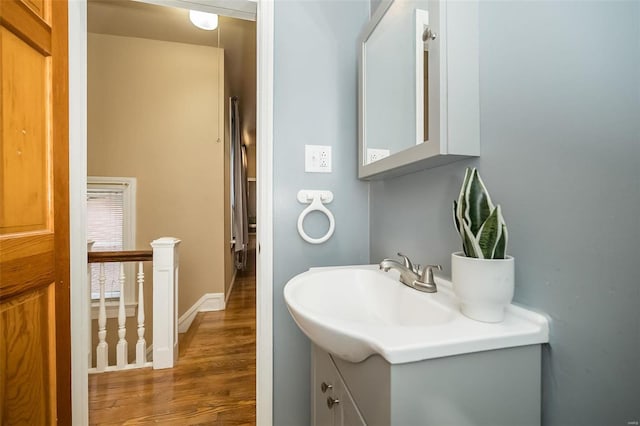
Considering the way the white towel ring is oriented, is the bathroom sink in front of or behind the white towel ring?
in front

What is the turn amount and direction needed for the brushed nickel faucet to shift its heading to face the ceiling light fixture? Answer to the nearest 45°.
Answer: approximately 90° to its right

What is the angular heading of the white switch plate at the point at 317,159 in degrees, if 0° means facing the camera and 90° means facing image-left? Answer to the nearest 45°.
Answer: approximately 0°

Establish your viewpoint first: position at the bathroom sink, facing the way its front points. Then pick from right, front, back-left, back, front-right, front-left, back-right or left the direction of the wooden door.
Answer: front-right

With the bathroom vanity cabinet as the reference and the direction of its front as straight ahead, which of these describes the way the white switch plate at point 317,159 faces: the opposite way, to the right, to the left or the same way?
to the left

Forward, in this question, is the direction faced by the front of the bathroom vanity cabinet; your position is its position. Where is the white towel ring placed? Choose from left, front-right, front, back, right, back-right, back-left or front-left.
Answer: right

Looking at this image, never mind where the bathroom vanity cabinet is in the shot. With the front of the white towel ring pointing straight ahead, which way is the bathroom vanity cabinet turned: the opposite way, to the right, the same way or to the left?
to the right

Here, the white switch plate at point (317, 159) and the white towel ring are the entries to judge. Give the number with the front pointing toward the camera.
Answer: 2

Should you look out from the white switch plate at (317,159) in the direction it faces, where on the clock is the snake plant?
The snake plant is roughly at 11 o'clock from the white switch plate.

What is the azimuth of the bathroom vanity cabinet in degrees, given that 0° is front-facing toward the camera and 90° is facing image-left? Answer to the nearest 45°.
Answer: approximately 45°

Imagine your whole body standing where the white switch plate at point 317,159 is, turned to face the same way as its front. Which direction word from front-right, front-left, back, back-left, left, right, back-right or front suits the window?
back-right
